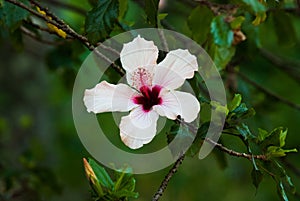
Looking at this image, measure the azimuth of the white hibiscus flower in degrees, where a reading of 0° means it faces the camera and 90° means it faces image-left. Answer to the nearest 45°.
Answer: approximately 0°
